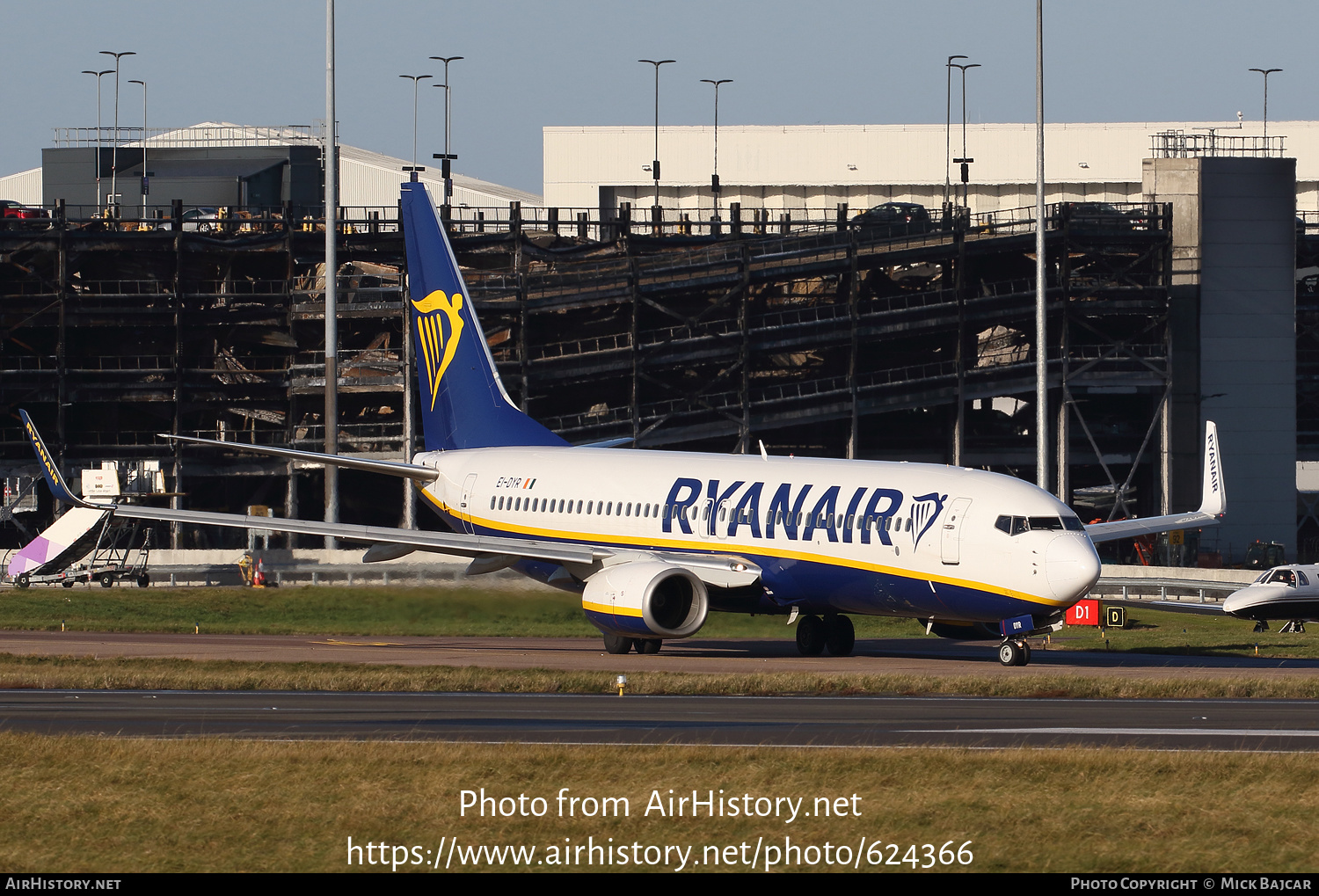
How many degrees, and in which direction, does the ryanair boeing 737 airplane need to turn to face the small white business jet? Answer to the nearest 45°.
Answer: approximately 90° to its left

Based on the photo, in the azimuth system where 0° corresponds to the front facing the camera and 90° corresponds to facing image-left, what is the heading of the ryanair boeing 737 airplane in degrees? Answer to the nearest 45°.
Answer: approximately 315°
